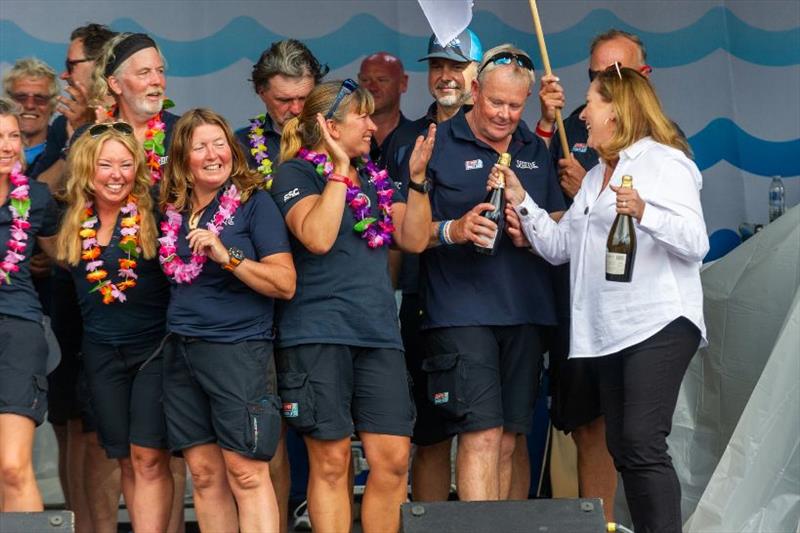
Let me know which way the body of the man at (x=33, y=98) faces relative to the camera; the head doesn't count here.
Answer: toward the camera

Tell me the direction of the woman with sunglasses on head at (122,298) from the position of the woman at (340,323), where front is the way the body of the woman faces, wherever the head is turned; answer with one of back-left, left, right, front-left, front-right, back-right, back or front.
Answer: back-right

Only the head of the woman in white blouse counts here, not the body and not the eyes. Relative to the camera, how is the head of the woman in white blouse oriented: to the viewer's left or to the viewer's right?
to the viewer's left

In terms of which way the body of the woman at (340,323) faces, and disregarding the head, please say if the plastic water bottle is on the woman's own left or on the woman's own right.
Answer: on the woman's own left

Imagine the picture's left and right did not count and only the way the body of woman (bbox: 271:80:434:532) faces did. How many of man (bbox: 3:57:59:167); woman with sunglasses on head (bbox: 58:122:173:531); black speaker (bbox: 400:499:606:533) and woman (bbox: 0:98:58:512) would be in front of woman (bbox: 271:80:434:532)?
1

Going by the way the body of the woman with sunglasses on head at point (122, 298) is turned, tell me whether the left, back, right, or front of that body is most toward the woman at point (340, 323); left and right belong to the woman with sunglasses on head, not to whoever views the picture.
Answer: left

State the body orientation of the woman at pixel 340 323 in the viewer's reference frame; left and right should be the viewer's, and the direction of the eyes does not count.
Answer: facing the viewer and to the right of the viewer

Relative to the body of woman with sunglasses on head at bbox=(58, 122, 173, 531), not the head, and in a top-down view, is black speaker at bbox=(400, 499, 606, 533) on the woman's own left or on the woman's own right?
on the woman's own left

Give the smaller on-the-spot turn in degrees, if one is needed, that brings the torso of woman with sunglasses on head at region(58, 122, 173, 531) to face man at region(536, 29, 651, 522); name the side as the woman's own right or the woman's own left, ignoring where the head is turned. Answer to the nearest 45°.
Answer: approximately 90° to the woman's own left

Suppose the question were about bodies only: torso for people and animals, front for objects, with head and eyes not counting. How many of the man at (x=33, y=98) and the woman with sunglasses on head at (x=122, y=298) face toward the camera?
2
